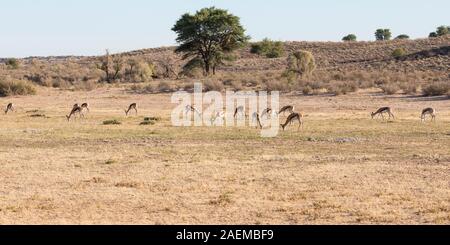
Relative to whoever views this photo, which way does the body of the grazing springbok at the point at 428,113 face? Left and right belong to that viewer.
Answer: facing to the left of the viewer

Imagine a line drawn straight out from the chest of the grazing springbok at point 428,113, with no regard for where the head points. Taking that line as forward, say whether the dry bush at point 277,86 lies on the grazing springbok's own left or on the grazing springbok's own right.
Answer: on the grazing springbok's own right

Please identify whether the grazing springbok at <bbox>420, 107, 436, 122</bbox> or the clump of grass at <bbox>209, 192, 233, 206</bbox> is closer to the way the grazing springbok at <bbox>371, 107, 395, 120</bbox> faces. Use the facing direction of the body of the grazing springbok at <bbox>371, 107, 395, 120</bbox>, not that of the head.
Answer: the clump of grass

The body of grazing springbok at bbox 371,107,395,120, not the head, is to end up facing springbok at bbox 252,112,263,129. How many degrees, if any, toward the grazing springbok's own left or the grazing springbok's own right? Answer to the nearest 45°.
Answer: approximately 45° to the grazing springbok's own left

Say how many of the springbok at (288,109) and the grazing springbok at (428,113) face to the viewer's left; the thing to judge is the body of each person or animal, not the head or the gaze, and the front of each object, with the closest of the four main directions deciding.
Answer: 2

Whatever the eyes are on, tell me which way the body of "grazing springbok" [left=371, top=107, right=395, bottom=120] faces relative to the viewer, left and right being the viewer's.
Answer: facing to the left of the viewer

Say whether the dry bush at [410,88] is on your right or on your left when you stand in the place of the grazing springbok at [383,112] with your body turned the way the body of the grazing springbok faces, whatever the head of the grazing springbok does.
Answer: on your right

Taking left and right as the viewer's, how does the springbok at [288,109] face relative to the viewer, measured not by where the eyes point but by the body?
facing to the left of the viewer
